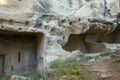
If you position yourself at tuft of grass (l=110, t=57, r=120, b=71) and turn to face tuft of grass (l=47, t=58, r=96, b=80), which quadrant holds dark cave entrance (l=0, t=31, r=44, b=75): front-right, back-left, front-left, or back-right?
front-right

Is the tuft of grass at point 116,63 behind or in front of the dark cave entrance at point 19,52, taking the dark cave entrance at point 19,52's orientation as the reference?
in front

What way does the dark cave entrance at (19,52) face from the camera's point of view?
toward the camera

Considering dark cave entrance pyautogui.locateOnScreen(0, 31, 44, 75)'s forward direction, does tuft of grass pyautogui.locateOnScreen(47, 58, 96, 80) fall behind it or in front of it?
in front
